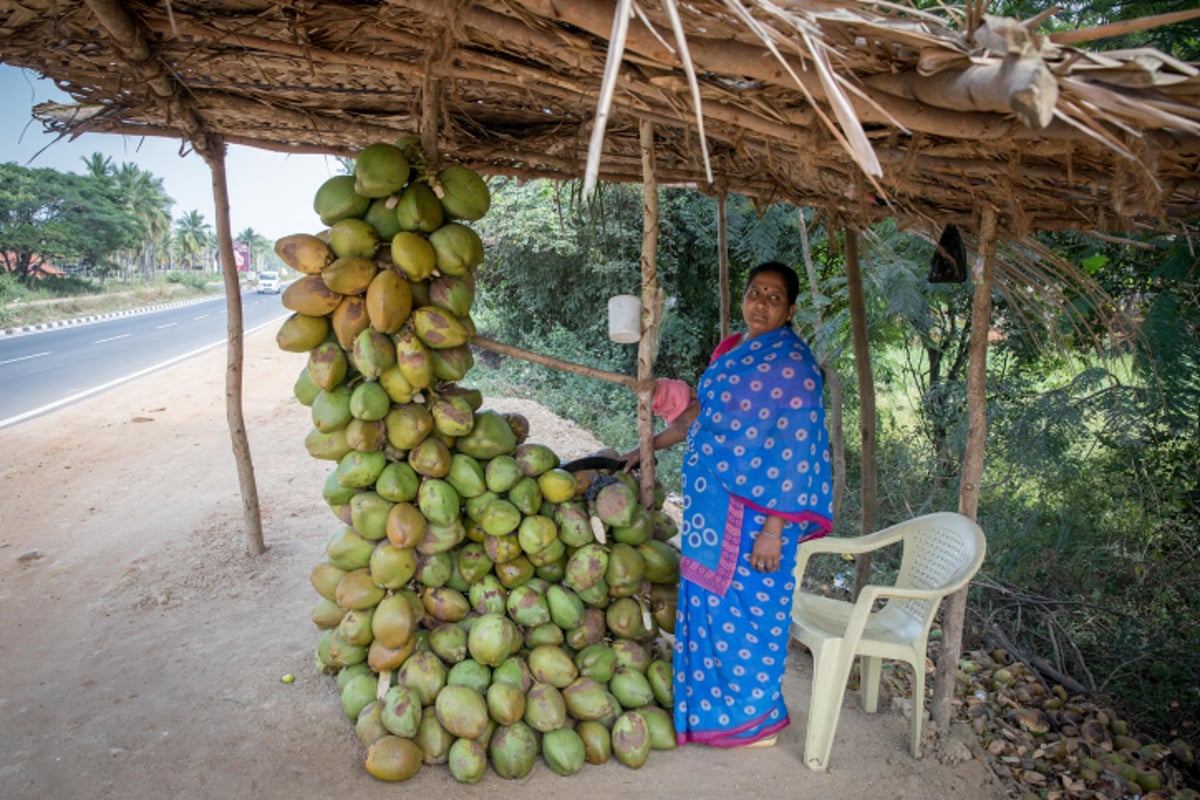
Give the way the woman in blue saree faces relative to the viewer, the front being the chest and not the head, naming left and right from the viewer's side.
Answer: facing the viewer and to the left of the viewer

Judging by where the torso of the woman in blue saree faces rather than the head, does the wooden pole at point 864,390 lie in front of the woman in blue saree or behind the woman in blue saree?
behind

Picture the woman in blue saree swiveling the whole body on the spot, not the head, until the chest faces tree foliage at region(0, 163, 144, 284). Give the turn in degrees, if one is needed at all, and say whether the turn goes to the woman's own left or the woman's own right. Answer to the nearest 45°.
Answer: approximately 90° to the woman's own right

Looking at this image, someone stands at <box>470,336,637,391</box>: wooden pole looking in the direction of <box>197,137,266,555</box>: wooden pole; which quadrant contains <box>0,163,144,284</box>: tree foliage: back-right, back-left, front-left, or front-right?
front-right

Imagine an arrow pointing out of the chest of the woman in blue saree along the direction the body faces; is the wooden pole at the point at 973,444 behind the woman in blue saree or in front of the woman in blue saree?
behind

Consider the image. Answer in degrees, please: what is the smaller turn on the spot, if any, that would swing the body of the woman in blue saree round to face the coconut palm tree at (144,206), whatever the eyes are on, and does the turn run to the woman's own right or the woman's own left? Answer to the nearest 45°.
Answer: approximately 90° to the woman's own right

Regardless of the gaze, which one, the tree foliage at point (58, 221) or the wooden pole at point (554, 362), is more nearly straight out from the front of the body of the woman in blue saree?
the wooden pole
